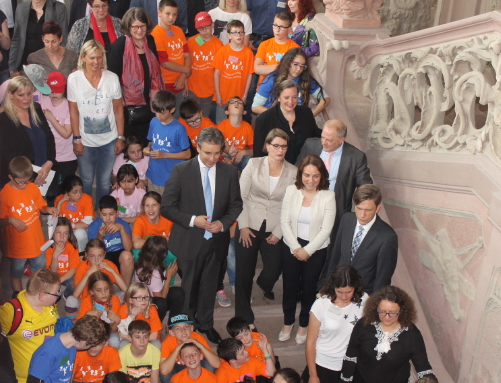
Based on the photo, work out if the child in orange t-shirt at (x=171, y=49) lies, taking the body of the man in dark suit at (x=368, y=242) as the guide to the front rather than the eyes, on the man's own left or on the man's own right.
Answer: on the man's own right

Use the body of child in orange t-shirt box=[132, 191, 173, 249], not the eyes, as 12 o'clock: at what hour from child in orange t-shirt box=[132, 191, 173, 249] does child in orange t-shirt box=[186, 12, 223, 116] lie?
child in orange t-shirt box=[186, 12, 223, 116] is roughly at 7 o'clock from child in orange t-shirt box=[132, 191, 173, 249].

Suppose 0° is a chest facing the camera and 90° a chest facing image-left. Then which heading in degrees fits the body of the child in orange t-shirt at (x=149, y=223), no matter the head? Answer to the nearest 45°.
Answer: approximately 0°

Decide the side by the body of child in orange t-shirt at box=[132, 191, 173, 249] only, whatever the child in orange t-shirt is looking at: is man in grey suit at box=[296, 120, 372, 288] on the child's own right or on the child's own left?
on the child's own left

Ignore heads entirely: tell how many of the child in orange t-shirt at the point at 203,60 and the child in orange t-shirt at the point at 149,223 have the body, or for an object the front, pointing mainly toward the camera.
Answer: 2

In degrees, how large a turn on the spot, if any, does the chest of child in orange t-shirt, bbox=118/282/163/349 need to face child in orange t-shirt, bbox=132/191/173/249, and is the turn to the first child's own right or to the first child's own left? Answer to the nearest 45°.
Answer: approximately 180°
